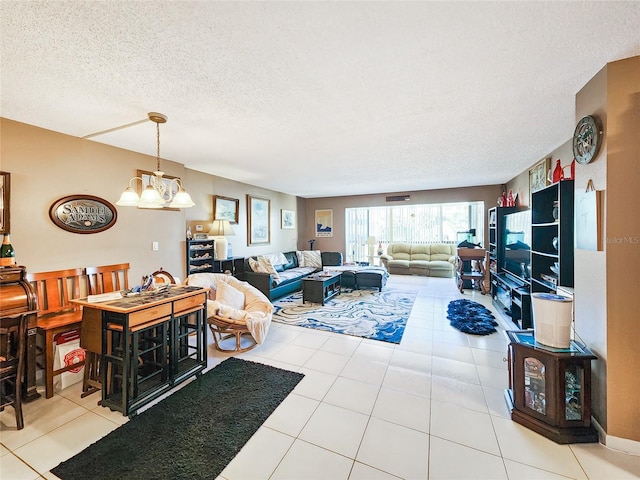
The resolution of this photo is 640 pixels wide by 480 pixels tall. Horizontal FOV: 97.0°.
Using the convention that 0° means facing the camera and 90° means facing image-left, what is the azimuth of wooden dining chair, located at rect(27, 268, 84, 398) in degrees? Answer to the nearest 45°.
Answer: approximately 315°

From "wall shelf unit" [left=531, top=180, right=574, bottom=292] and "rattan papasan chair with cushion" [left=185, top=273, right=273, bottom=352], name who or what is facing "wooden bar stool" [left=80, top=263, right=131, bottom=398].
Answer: the wall shelf unit

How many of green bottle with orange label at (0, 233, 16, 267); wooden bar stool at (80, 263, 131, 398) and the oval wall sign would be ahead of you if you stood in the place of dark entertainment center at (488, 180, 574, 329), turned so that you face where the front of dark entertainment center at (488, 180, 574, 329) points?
3

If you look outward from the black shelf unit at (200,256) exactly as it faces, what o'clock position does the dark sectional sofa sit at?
The dark sectional sofa is roughly at 10 o'clock from the black shelf unit.

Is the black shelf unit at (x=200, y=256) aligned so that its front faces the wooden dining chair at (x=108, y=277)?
no

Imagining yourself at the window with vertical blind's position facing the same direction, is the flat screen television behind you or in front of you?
in front

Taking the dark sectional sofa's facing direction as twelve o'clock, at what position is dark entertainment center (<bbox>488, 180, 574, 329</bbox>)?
The dark entertainment center is roughly at 12 o'clock from the dark sectional sofa.

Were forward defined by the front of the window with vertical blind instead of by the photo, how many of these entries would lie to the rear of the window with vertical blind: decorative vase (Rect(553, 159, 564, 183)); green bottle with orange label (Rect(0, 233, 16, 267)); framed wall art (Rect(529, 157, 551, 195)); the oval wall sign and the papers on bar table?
0

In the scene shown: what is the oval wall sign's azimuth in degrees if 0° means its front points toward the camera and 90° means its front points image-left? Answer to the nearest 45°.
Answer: approximately 315°

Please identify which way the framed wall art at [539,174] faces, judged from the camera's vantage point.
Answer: facing the viewer and to the left of the viewer

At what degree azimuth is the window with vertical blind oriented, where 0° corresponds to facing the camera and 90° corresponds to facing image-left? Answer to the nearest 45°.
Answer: approximately 0°

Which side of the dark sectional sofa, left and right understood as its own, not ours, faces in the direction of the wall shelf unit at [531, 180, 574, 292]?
front

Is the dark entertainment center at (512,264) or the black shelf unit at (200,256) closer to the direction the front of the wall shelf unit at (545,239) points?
the black shelf unit

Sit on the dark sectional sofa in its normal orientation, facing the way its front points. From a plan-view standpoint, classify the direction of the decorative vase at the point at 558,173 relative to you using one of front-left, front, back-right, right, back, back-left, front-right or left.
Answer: front

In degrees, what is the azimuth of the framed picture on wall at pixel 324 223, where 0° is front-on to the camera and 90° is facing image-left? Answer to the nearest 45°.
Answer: approximately 0°

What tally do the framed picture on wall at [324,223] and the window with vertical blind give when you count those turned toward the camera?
2

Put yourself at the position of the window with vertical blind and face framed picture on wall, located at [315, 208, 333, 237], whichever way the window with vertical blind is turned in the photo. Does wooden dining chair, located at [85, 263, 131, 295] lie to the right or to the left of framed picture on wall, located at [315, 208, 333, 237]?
left

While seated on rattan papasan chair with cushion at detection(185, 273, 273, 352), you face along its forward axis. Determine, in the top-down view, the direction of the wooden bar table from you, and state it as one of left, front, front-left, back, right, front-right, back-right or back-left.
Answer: right
